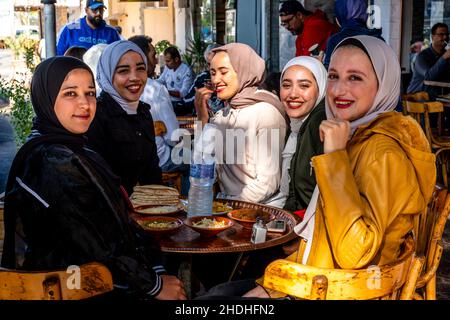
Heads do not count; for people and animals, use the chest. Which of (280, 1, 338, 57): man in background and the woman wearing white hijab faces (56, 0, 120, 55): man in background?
(280, 1, 338, 57): man in background

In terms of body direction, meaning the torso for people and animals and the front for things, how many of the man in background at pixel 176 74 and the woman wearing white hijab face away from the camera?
0

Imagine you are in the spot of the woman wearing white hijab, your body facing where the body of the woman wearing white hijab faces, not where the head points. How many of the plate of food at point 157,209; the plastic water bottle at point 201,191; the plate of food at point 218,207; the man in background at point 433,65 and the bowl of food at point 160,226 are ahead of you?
4

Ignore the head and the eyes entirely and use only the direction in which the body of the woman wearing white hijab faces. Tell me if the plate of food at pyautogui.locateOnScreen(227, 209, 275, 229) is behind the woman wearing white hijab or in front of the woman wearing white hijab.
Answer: in front

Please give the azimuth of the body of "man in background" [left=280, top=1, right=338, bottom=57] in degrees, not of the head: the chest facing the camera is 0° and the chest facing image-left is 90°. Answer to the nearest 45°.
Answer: approximately 90°

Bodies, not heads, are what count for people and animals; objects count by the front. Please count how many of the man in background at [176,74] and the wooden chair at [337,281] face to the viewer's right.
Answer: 0

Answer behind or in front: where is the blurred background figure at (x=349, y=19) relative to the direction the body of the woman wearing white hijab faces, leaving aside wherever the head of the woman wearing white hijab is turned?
behind

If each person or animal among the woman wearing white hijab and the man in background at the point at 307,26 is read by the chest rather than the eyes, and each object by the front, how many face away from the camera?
0

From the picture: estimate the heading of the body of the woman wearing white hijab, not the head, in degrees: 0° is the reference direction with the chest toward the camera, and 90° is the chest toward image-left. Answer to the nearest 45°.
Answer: approximately 45°

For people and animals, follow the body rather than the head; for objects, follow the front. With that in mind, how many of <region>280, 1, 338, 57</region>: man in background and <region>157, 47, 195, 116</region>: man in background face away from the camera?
0
